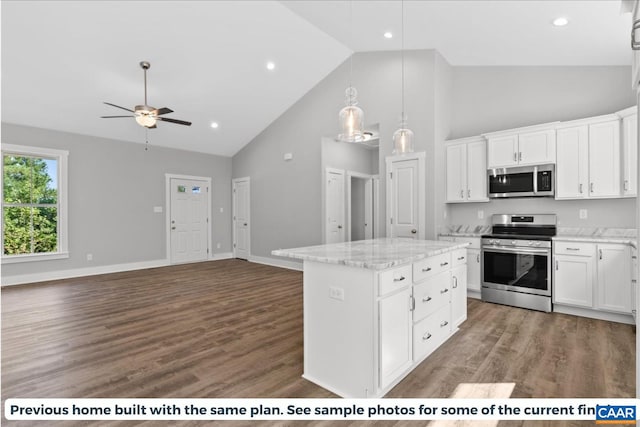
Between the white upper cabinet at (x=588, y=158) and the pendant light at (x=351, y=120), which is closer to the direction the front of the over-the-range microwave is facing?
the pendant light

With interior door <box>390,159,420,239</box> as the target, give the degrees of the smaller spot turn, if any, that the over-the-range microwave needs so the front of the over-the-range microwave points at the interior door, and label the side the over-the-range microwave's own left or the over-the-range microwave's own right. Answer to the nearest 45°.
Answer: approximately 90° to the over-the-range microwave's own right

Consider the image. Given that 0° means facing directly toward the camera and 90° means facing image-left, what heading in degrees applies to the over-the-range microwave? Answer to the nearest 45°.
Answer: approximately 0°

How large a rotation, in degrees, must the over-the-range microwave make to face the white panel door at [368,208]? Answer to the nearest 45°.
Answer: approximately 135° to its right

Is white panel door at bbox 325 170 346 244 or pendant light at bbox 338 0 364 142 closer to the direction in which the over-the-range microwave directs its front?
the pendant light

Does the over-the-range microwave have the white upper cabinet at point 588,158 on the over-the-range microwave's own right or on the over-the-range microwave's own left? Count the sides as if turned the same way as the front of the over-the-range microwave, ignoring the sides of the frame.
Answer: on the over-the-range microwave's own left

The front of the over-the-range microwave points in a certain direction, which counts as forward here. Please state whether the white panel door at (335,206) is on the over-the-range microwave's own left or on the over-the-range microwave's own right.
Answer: on the over-the-range microwave's own right
